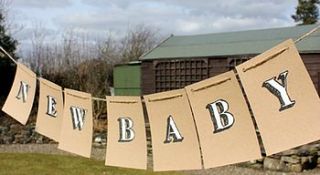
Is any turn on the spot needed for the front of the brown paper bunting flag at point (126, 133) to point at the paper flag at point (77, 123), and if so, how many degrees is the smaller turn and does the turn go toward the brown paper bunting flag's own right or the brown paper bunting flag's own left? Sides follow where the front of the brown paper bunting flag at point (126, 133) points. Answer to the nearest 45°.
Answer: approximately 135° to the brown paper bunting flag's own right

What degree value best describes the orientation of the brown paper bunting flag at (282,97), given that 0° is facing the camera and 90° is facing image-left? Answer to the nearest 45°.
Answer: approximately 0°

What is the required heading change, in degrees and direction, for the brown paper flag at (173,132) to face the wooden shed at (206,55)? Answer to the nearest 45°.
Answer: approximately 180°

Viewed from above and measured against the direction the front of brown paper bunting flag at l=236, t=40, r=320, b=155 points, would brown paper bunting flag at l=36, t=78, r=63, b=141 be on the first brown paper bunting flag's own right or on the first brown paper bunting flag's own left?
on the first brown paper bunting flag's own right

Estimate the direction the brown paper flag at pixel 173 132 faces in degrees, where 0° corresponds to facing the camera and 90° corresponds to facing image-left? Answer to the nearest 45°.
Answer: approximately 0°

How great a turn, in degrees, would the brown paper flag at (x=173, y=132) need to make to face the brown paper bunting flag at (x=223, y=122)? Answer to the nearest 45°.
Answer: approximately 45° to its left

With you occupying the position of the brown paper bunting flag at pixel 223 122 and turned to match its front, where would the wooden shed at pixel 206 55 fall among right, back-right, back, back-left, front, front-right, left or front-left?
back

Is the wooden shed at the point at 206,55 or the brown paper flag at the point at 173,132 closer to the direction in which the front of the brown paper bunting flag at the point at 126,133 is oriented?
the brown paper flag
